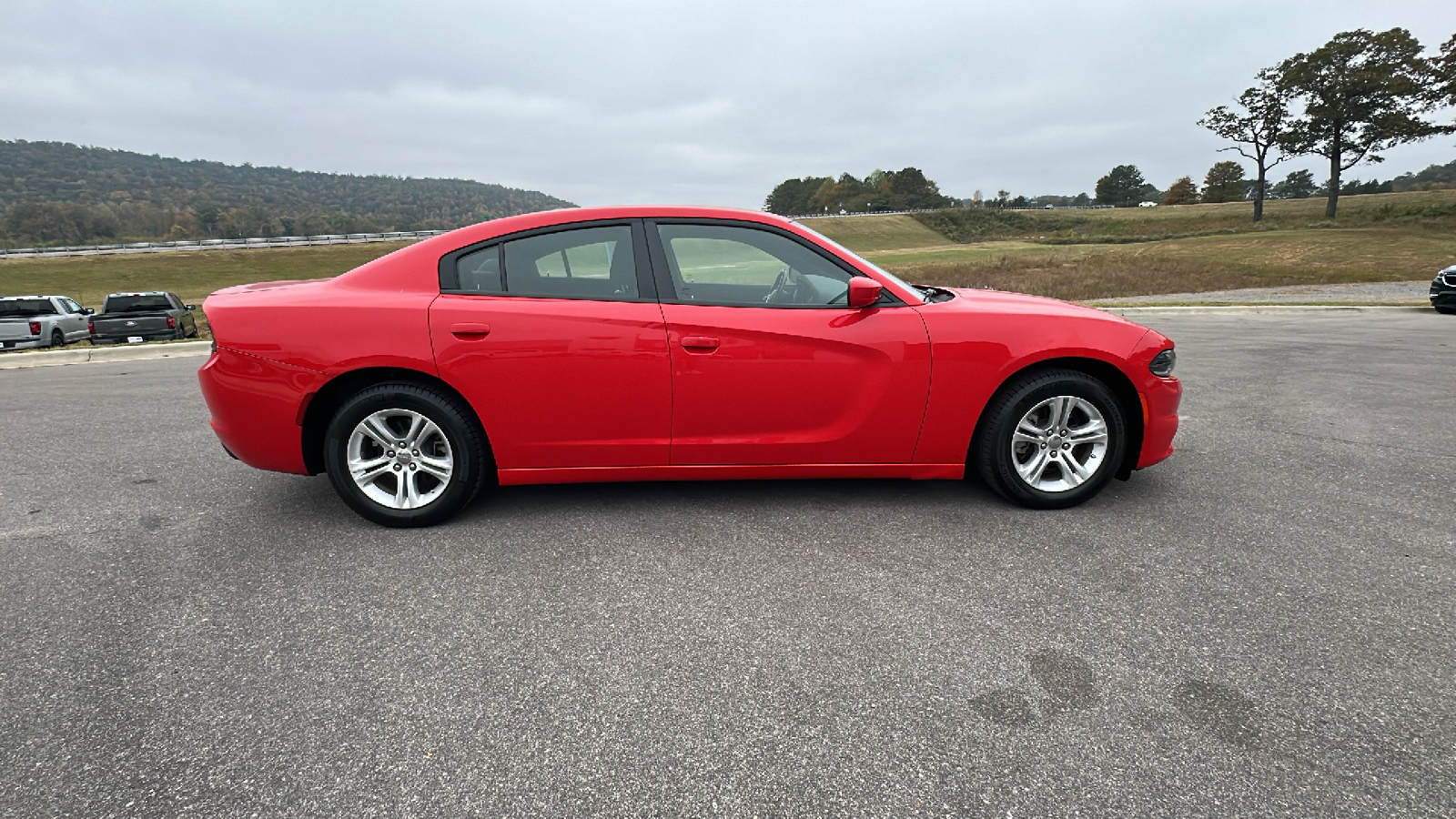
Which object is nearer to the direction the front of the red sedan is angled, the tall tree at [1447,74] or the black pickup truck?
the tall tree

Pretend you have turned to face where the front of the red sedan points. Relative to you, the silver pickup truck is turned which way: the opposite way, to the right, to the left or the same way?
to the left

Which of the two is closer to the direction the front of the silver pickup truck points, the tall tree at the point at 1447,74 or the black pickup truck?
the tall tree

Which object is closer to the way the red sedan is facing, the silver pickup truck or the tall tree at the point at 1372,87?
the tall tree

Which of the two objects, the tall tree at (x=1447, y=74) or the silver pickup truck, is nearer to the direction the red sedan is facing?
the tall tree

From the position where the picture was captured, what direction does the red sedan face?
facing to the right of the viewer

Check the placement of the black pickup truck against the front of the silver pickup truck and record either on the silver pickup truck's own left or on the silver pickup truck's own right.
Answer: on the silver pickup truck's own right

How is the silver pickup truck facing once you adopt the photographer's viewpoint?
facing away from the viewer and to the right of the viewer

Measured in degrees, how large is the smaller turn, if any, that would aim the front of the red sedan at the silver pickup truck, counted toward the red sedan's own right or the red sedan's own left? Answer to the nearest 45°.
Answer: approximately 135° to the red sedan's own left

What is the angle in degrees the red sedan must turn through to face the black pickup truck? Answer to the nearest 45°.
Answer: approximately 135° to its left

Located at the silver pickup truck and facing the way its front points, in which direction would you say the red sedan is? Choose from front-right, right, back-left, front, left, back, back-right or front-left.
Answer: back-right

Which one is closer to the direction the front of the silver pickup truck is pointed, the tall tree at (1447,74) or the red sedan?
the tall tree
